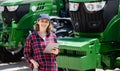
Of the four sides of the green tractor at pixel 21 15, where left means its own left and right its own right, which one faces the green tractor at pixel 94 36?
left

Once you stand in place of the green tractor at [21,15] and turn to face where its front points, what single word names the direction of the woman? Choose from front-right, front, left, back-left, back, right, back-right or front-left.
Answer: front-left

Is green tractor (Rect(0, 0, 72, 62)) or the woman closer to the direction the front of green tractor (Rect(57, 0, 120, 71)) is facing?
the woman

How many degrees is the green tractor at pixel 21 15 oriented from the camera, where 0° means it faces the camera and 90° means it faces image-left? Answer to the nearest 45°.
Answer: approximately 45°
